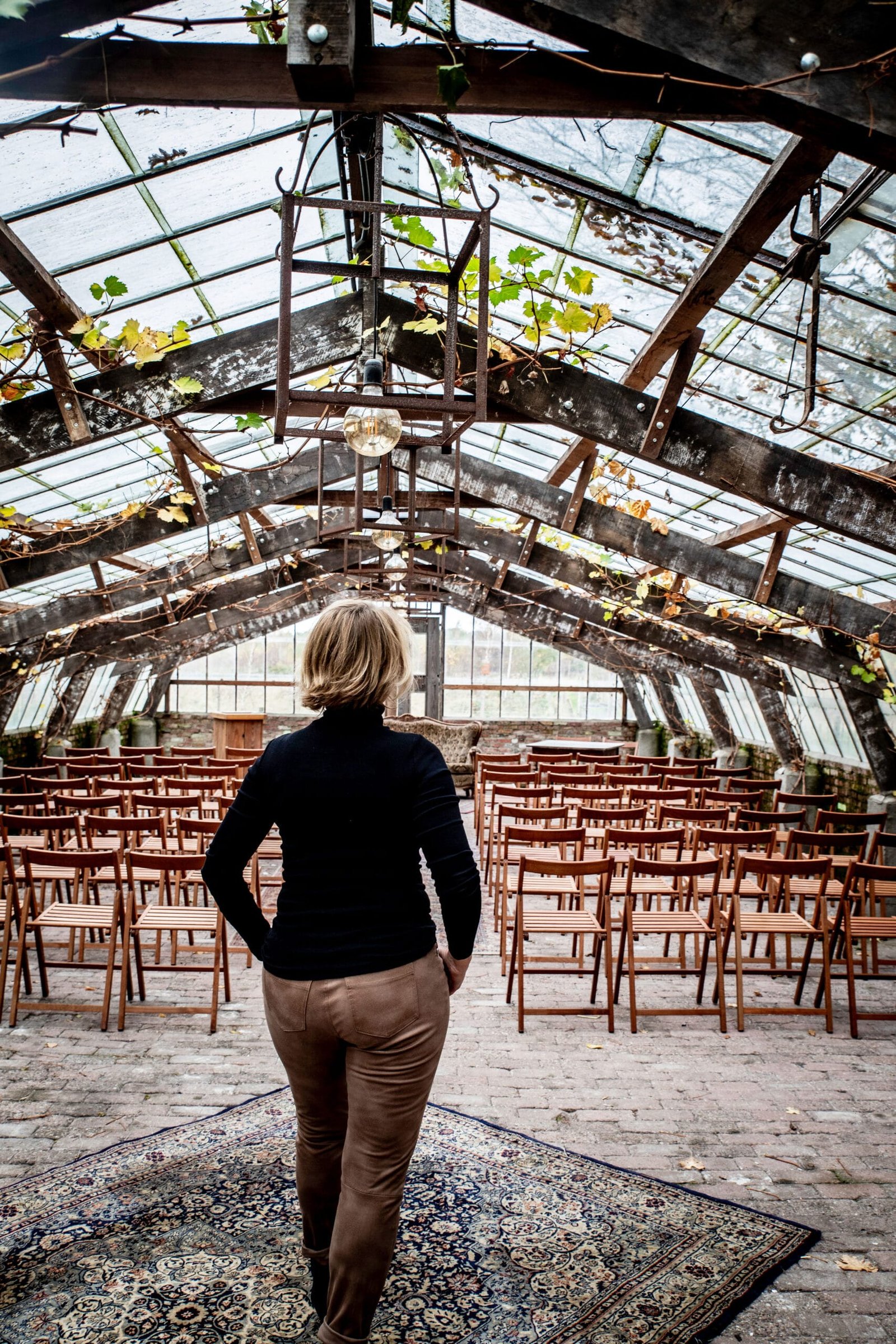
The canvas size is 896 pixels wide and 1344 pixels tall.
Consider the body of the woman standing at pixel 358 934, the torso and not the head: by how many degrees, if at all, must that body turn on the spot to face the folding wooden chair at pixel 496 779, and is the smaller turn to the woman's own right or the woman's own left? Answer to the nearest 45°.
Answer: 0° — they already face it

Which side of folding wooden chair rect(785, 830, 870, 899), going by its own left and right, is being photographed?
back

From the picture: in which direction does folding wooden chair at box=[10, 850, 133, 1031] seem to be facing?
away from the camera

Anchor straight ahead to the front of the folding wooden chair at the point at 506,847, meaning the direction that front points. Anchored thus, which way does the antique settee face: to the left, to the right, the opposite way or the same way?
the opposite way

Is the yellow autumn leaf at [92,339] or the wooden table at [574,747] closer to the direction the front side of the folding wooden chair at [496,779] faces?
the wooden table

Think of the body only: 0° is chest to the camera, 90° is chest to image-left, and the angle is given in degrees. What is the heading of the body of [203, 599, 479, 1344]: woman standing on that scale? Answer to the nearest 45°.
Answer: approximately 180°

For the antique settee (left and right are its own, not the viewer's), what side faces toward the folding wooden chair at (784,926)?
front

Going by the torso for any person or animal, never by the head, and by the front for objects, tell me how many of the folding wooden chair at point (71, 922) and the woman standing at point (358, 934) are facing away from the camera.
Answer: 2

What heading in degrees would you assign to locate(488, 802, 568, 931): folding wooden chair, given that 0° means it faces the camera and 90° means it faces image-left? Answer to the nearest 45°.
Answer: approximately 180°

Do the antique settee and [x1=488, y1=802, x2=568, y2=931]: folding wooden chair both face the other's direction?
yes

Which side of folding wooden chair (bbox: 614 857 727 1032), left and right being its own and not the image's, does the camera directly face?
back

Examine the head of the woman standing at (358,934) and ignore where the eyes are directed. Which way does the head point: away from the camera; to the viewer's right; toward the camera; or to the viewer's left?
away from the camera

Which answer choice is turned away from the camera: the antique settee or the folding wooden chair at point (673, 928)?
the folding wooden chair
